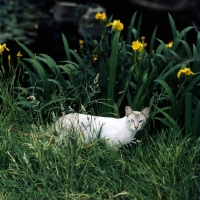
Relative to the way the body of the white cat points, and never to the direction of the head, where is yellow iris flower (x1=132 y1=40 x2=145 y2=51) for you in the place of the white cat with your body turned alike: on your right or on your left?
on your left

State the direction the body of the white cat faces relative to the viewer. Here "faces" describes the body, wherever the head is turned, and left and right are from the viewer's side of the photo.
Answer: facing to the right of the viewer

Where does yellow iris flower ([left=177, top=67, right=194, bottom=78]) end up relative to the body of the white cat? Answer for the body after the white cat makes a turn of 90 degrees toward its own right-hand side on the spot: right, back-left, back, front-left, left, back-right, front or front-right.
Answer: back-left
